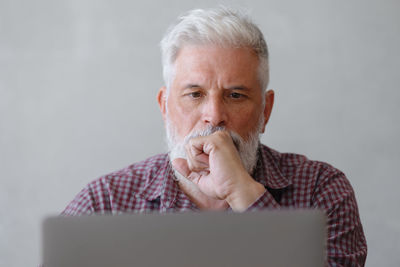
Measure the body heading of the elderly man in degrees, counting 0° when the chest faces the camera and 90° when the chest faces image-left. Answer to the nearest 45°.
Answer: approximately 0°
